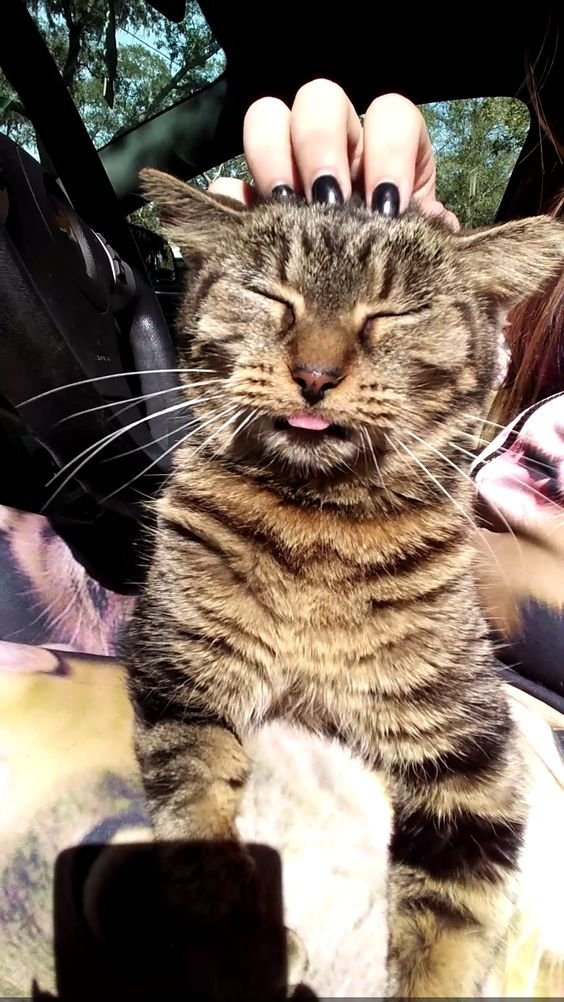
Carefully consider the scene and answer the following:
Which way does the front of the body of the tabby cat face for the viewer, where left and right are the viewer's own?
facing the viewer

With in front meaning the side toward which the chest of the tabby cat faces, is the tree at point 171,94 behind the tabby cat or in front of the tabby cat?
behind
